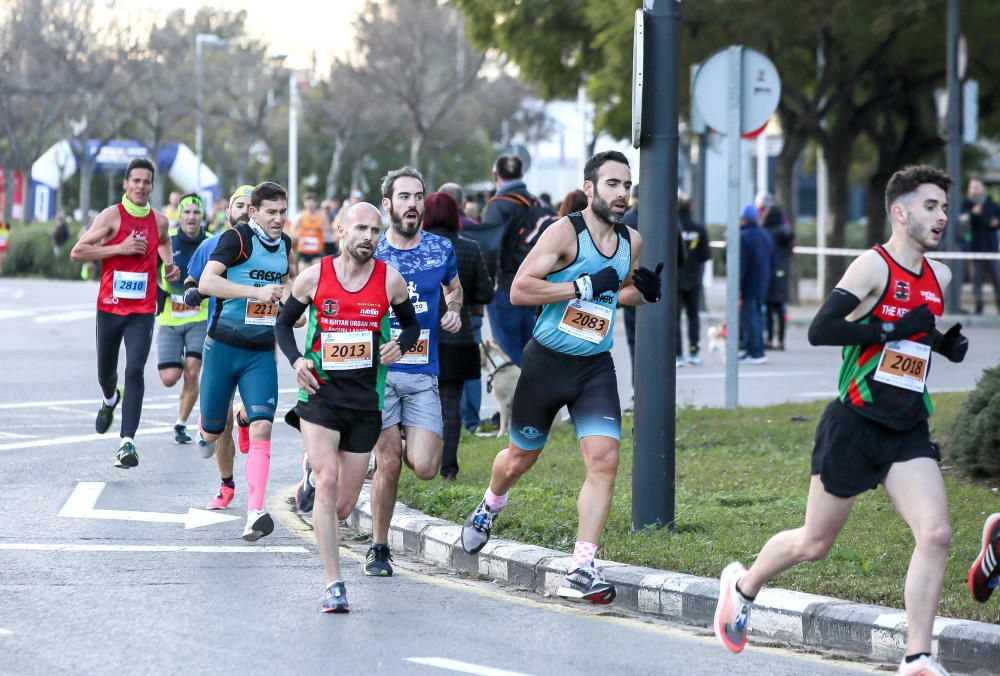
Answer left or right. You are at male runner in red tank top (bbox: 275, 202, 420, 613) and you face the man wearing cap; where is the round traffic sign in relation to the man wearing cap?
right

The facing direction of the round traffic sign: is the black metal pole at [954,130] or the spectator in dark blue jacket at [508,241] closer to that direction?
the black metal pole

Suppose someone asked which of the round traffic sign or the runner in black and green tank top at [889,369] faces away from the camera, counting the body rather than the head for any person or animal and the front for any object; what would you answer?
the round traffic sign

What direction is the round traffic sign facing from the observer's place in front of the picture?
facing away from the viewer

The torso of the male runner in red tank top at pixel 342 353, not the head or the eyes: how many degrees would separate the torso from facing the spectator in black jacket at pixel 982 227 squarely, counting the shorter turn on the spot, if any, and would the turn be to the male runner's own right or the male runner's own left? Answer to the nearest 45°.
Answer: approximately 135° to the male runner's own left

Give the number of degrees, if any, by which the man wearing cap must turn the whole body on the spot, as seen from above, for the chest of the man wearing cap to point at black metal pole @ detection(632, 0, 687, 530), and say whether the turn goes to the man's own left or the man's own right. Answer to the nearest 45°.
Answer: approximately 45° to the man's own left

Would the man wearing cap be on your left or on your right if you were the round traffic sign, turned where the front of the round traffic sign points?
on your left
